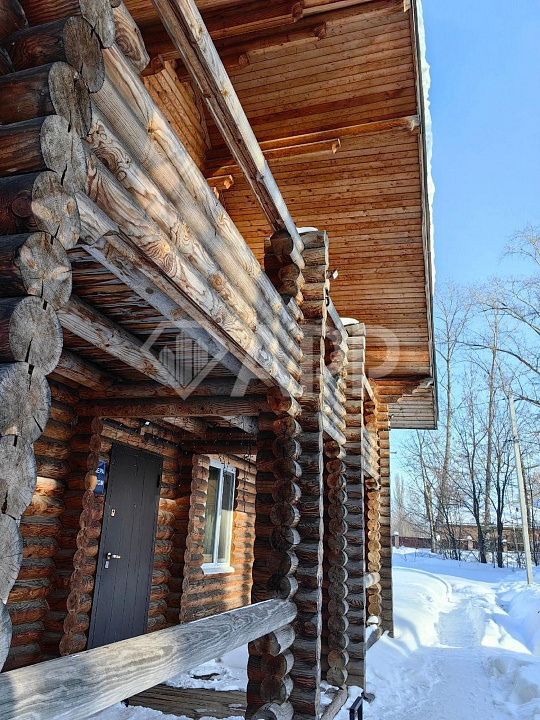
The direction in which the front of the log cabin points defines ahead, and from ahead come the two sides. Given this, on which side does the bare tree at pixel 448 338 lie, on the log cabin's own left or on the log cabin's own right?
on the log cabin's own left

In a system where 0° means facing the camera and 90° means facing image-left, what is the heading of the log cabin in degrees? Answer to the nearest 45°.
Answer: approximately 315°
